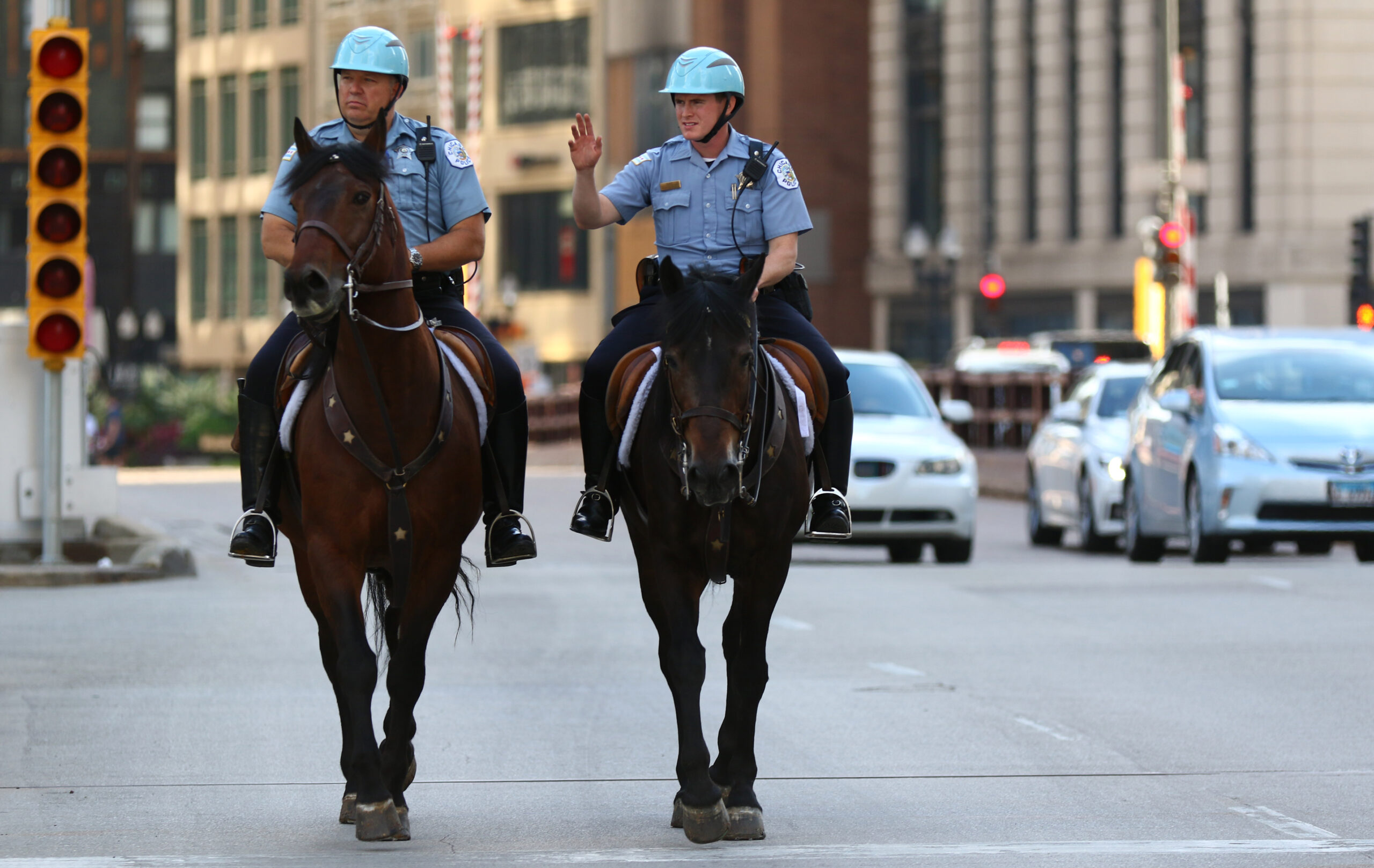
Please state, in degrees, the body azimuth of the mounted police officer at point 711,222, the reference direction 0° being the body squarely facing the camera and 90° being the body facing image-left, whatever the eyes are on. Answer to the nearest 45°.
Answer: approximately 0°

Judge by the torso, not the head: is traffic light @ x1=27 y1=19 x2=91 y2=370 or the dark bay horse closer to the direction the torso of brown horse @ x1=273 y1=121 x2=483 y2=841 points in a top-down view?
the dark bay horse

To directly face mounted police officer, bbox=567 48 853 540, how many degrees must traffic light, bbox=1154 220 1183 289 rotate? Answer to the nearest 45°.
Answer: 0° — it already faces them

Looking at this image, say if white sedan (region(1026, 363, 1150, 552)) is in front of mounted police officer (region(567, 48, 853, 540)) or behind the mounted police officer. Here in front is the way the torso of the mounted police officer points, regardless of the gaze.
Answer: behind

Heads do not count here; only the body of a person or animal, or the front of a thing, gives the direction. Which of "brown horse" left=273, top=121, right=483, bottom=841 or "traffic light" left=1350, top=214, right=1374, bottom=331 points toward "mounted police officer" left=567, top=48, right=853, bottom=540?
the traffic light

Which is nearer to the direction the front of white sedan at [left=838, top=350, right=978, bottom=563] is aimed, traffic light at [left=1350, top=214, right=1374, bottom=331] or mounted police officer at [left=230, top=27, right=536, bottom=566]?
the mounted police officer

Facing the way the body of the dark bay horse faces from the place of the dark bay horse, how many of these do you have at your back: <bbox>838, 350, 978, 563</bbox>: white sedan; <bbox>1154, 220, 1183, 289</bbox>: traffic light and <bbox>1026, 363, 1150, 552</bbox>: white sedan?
3

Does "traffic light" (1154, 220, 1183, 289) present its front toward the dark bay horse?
yes

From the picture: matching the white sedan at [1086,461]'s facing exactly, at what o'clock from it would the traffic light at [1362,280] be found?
The traffic light is roughly at 8 o'clock from the white sedan.

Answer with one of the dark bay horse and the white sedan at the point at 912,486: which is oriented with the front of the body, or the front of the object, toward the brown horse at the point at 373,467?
the white sedan

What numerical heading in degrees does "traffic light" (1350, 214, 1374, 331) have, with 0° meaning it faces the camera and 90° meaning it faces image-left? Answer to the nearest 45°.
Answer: approximately 0°
